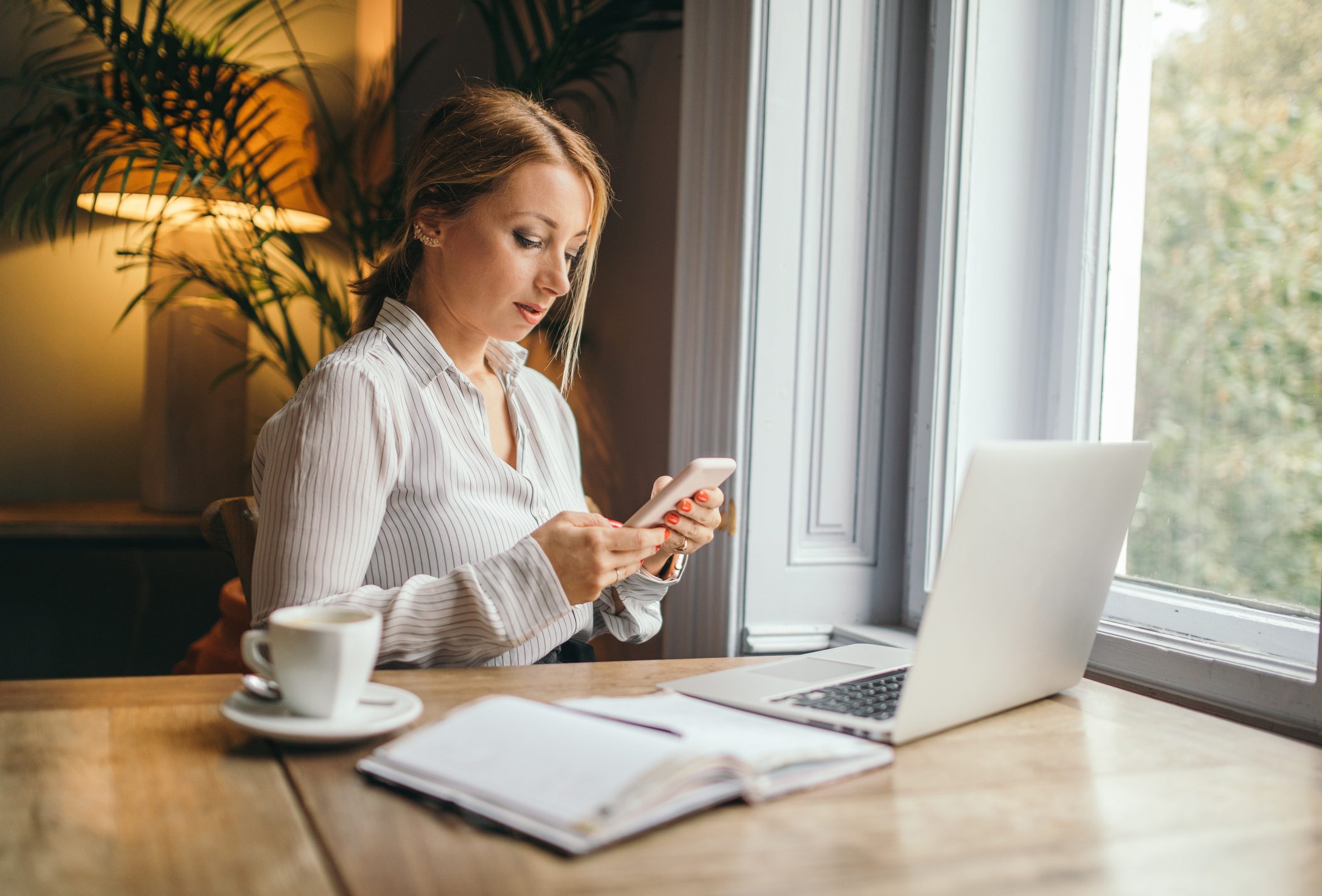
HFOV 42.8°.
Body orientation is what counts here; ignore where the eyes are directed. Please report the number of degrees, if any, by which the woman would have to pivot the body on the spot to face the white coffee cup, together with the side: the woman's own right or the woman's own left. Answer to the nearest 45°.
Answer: approximately 45° to the woman's own right

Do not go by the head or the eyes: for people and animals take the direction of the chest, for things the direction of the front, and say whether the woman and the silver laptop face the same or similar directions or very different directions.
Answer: very different directions

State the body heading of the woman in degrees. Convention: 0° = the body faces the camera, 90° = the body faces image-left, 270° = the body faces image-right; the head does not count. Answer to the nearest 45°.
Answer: approximately 315°
